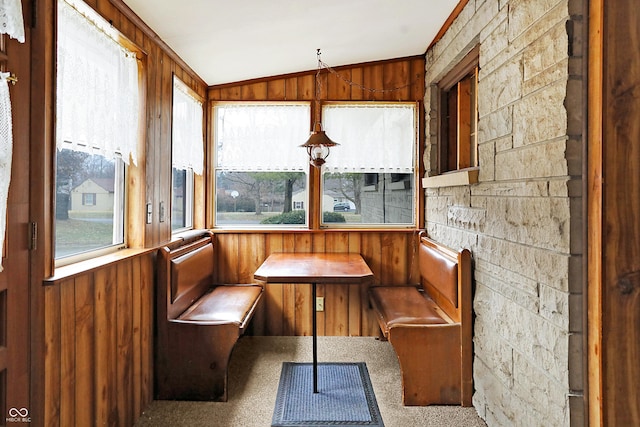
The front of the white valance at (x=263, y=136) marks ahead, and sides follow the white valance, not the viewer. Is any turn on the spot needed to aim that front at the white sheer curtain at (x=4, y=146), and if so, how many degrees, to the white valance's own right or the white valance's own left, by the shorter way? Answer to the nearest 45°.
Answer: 0° — it already faces it

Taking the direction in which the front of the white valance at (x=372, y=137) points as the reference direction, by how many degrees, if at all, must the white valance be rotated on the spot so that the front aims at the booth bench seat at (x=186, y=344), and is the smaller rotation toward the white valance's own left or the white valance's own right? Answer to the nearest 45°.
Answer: approximately 45° to the white valance's own right

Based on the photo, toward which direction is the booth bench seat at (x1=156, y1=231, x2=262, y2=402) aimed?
to the viewer's right

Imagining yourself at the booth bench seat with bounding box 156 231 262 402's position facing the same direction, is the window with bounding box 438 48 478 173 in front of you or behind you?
in front

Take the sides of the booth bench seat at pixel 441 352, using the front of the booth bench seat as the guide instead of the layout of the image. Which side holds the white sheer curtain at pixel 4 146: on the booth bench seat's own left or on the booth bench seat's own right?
on the booth bench seat's own left

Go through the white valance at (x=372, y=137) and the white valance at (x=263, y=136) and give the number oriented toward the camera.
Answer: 2

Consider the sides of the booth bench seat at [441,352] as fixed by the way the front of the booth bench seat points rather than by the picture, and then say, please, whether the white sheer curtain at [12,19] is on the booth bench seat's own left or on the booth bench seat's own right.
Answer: on the booth bench seat's own left

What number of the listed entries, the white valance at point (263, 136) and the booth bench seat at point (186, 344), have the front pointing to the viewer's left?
0

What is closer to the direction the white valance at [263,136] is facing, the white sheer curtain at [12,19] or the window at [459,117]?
the white sheer curtain

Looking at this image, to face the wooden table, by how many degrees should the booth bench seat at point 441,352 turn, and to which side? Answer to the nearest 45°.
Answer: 0° — it already faces it

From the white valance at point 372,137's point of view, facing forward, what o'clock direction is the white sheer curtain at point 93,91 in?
The white sheer curtain is roughly at 1 o'clock from the white valance.

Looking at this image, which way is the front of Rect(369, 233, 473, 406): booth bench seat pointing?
to the viewer's left
